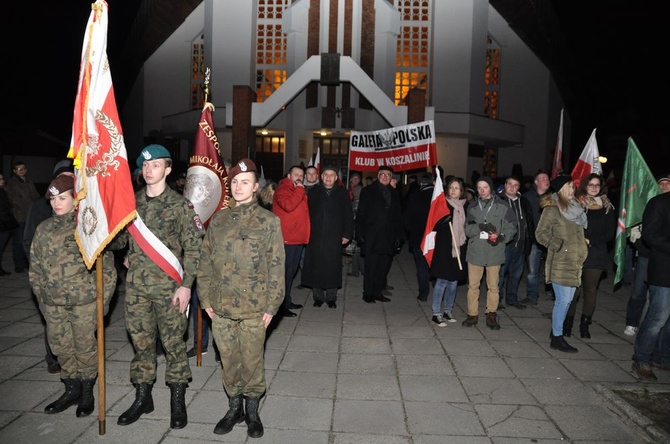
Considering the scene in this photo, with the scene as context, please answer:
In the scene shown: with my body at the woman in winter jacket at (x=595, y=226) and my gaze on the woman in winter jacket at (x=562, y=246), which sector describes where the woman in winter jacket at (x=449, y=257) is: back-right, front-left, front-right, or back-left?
front-right

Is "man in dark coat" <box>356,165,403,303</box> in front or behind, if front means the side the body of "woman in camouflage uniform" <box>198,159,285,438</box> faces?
behind

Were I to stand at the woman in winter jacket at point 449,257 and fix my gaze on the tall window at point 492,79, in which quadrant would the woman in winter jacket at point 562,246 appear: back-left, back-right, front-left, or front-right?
back-right

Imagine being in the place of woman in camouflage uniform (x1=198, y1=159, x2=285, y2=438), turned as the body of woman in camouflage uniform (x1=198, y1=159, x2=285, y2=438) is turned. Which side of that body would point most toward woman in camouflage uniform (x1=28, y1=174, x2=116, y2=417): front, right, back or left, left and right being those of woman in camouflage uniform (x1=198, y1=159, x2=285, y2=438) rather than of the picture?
right

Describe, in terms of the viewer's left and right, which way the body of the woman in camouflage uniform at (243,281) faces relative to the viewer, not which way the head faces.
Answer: facing the viewer

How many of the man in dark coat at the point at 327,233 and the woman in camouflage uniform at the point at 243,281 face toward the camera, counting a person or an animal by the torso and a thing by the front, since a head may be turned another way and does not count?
2

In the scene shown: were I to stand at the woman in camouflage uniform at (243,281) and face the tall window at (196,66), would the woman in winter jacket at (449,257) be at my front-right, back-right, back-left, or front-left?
front-right

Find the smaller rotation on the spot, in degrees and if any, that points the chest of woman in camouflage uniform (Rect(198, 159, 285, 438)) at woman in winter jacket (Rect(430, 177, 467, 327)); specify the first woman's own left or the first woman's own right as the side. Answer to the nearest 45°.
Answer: approximately 135° to the first woman's own left

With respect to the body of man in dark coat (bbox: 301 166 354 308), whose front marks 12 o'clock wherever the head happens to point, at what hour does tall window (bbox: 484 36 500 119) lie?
The tall window is roughly at 7 o'clock from the man in dark coat.

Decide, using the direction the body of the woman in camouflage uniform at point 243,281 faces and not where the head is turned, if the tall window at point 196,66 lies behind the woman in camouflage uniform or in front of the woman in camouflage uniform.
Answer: behind

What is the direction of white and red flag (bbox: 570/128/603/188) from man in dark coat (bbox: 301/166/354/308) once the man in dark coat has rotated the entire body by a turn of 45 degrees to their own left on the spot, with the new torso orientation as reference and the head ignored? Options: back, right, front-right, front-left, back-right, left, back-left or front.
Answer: front-left
